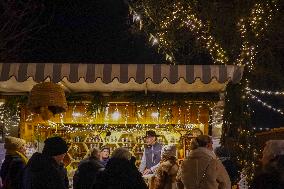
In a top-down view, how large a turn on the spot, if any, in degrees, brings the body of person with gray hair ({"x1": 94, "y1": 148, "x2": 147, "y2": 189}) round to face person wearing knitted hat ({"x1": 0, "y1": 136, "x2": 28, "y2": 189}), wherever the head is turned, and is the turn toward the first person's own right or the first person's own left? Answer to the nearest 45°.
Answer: approximately 45° to the first person's own left

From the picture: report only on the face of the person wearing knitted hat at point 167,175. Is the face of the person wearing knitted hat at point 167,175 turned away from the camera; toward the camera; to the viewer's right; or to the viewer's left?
away from the camera

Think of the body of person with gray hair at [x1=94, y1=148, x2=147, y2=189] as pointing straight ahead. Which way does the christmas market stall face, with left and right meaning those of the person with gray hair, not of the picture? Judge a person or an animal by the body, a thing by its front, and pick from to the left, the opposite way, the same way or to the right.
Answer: the opposite way

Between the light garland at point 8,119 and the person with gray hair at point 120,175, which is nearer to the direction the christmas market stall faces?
the person with gray hair

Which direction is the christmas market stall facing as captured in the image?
toward the camera

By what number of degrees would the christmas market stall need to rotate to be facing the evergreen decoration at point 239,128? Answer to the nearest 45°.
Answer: approximately 45° to its left

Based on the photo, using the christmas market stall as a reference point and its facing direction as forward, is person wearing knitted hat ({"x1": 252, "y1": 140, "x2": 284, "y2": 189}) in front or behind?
in front

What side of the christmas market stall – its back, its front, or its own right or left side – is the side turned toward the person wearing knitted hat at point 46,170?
front

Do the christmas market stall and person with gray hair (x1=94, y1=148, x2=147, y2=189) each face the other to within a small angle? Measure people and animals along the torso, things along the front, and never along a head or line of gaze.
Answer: yes

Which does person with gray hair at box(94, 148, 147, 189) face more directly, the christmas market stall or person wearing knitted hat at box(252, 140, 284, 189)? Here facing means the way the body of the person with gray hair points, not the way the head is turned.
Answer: the christmas market stall

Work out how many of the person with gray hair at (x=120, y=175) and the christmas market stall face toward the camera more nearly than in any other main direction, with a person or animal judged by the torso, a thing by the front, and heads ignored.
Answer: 1

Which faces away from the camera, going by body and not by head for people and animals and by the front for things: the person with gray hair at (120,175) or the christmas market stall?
the person with gray hair

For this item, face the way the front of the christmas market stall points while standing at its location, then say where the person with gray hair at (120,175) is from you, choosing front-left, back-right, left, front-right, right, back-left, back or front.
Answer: front

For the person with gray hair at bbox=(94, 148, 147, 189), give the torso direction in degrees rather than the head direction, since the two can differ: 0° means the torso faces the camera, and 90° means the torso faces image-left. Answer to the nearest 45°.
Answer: approximately 180°
